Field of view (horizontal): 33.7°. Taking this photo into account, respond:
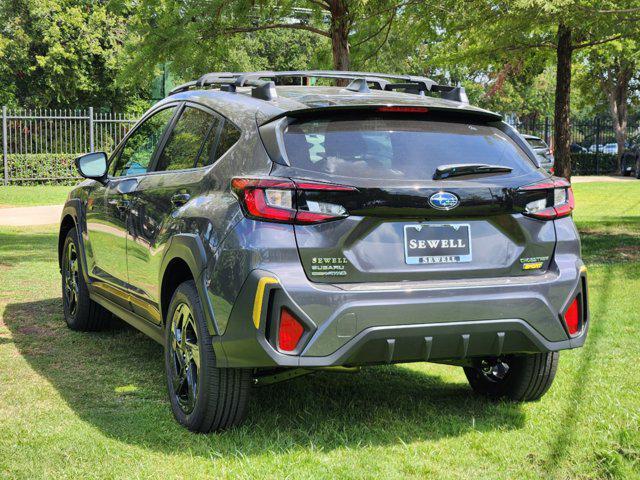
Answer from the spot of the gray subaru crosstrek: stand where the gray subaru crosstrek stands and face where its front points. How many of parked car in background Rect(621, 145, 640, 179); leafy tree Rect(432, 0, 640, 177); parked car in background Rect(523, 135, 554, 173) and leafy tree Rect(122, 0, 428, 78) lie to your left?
0

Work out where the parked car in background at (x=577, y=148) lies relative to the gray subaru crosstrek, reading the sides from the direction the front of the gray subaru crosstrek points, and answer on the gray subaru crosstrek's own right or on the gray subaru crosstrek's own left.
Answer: on the gray subaru crosstrek's own right

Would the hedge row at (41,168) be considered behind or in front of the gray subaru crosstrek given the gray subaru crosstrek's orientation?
in front

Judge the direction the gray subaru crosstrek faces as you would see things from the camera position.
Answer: facing away from the viewer and to the left of the viewer

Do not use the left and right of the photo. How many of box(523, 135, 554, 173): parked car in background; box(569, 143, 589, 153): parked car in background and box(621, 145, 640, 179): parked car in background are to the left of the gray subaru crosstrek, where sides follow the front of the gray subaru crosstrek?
0

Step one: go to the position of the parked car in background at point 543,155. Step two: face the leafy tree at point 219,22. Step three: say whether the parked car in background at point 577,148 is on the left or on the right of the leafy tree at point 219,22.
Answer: right

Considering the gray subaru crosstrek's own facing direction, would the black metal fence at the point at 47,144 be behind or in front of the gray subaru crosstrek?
in front

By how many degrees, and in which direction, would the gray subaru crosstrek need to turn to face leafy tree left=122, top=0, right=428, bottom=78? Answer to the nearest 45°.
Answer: approximately 45° to its right

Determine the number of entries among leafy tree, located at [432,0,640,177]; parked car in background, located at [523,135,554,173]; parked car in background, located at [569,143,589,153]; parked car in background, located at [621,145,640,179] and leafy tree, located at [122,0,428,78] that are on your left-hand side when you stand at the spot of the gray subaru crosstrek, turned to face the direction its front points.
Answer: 0

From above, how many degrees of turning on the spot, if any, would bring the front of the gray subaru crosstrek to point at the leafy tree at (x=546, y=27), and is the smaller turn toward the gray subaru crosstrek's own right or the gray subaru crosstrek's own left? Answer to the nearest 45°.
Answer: approximately 45° to the gray subaru crosstrek's own right

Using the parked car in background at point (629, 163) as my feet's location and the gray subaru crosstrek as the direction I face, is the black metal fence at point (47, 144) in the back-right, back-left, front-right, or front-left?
front-right

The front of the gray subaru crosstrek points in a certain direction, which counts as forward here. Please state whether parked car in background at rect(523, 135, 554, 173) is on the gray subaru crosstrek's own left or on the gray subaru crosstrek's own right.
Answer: on the gray subaru crosstrek's own right

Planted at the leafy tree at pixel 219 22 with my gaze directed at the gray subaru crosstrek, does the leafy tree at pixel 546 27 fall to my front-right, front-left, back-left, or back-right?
front-left
